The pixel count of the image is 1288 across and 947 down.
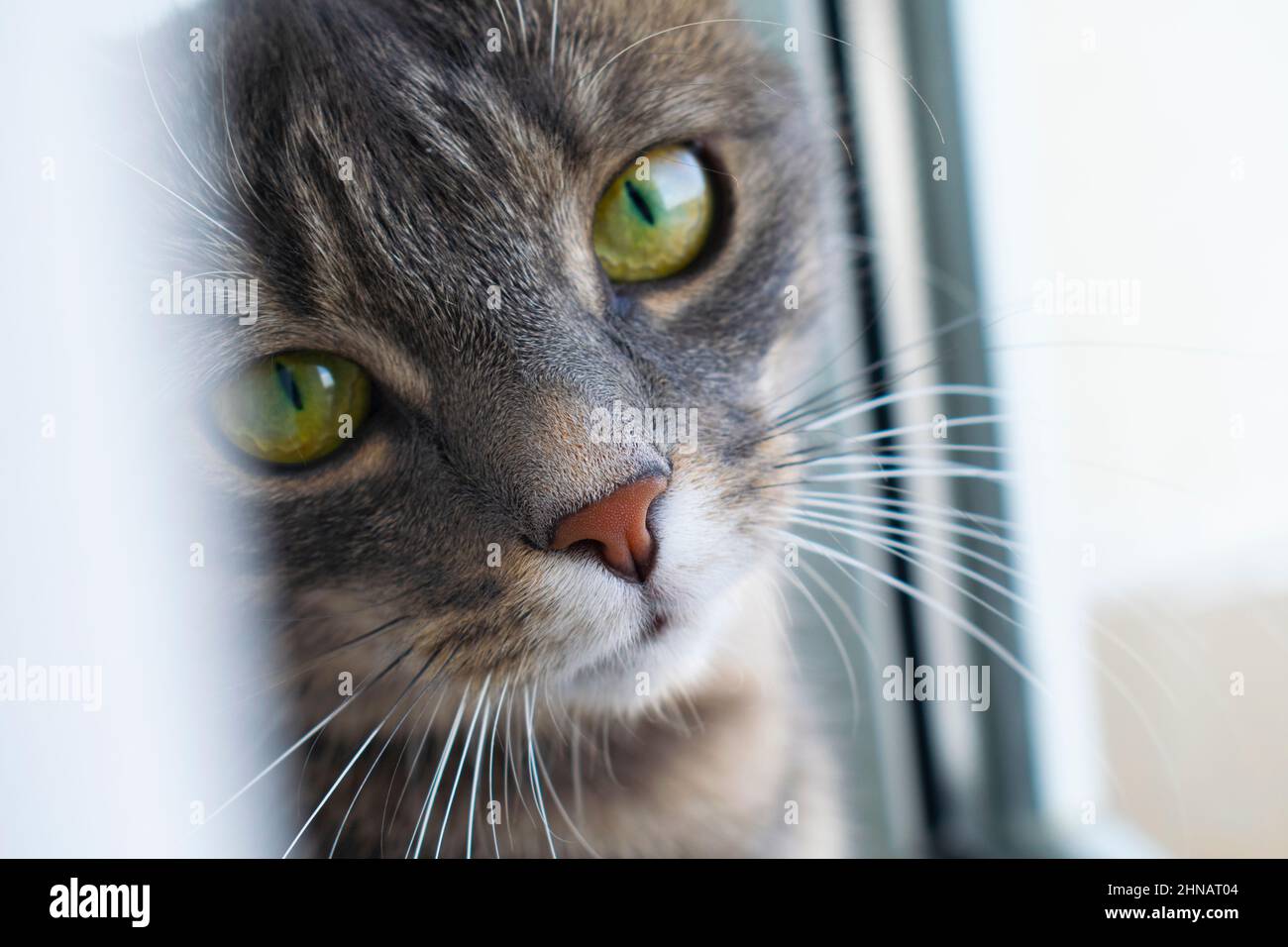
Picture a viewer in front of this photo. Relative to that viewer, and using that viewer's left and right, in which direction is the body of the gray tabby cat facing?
facing the viewer
